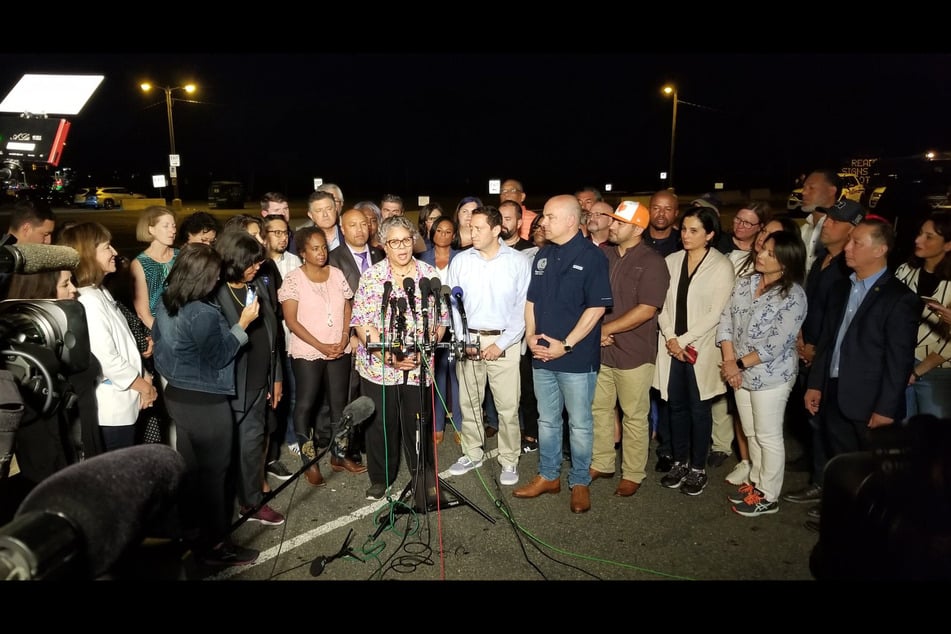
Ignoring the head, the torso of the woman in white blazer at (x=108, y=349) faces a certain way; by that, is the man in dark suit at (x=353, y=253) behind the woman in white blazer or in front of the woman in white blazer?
in front

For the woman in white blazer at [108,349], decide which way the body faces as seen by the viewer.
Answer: to the viewer's right

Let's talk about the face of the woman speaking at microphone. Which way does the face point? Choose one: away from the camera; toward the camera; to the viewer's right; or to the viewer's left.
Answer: toward the camera

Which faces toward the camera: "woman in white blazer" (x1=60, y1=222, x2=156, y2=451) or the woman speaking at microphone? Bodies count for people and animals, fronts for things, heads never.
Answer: the woman speaking at microphone

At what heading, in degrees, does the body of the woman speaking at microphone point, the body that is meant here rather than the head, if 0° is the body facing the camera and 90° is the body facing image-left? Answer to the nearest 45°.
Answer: approximately 0°

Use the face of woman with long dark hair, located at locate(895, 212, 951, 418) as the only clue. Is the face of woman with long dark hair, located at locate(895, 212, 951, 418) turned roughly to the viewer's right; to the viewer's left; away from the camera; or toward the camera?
to the viewer's left

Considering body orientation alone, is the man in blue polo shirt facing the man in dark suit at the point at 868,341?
no

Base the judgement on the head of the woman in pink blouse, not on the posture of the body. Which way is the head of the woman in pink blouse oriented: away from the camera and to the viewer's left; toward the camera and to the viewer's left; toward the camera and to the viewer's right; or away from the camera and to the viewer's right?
toward the camera and to the viewer's right

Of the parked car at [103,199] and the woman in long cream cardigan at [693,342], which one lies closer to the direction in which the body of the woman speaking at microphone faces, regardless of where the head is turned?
the woman in long cream cardigan

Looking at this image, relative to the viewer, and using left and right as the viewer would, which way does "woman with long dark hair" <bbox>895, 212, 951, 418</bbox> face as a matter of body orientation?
facing the viewer and to the left of the viewer

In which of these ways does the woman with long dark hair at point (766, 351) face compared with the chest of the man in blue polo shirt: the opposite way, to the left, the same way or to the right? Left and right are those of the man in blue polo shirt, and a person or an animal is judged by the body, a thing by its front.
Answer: the same way

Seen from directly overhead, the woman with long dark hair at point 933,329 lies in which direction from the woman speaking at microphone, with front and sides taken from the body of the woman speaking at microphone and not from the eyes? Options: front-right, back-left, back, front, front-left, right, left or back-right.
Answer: left
